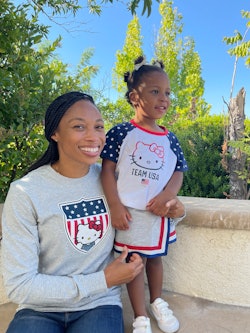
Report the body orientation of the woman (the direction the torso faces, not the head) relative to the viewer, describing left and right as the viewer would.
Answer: facing the viewer and to the right of the viewer

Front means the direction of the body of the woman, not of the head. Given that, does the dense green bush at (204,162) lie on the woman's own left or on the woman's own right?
on the woman's own left

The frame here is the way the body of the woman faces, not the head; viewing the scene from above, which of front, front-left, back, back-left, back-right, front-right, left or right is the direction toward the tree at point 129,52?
back-left

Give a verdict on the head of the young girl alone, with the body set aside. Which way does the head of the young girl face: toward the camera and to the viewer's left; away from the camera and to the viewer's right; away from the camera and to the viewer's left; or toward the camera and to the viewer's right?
toward the camera and to the viewer's right

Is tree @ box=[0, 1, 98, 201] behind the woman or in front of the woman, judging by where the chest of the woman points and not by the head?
behind

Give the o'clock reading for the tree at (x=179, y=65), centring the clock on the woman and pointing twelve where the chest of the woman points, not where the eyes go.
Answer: The tree is roughly at 8 o'clock from the woman.
